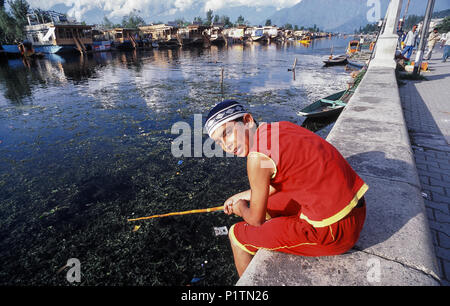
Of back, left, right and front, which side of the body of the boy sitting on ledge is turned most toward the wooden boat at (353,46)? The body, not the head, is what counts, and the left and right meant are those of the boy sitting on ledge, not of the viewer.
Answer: right

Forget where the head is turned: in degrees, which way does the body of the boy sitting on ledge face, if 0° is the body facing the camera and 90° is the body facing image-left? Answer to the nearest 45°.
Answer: approximately 90°

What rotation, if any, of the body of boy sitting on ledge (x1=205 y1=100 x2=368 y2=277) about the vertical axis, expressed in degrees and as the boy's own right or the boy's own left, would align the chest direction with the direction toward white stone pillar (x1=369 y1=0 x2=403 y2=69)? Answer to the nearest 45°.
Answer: approximately 90° to the boy's own right
